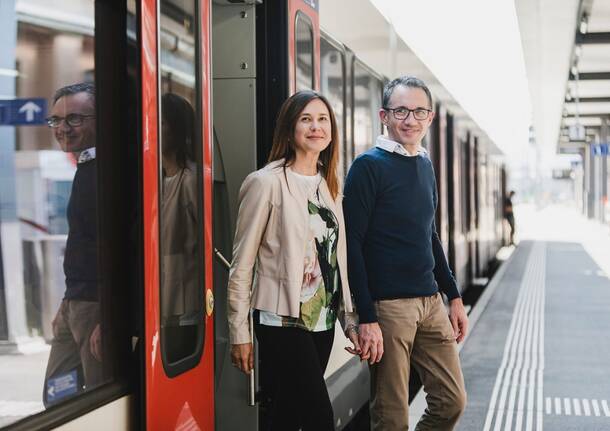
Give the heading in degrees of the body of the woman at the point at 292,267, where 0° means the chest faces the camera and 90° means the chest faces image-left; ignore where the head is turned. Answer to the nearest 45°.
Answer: approximately 315°

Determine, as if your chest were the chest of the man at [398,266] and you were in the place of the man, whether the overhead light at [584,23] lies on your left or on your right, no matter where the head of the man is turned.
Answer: on your left

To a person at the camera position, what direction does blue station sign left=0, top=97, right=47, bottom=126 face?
facing the viewer

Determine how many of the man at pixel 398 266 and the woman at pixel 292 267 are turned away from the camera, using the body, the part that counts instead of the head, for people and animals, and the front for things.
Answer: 0

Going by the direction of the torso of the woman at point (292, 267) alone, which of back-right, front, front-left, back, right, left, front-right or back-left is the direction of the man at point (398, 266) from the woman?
left

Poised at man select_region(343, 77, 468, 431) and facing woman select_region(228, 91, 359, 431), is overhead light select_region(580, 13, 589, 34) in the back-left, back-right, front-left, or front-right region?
back-right

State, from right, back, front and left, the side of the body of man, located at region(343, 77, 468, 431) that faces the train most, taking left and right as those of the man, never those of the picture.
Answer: back

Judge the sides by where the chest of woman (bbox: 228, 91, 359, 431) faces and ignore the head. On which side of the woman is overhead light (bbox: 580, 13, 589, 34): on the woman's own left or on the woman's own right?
on the woman's own left

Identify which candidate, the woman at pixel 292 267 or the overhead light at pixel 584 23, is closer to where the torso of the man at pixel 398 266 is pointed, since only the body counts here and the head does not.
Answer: the woman

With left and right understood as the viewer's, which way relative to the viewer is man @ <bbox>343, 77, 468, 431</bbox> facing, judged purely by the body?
facing the viewer and to the right of the viewer
